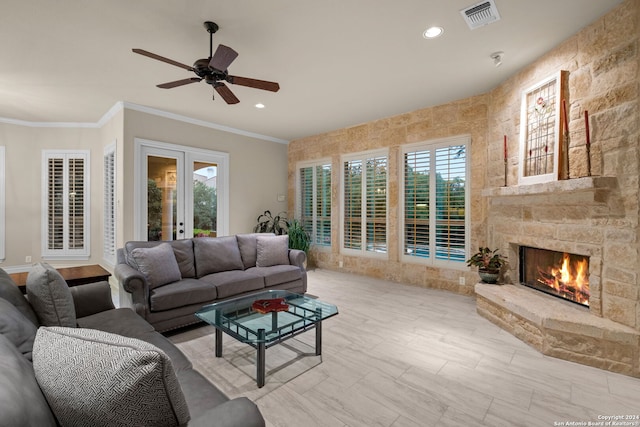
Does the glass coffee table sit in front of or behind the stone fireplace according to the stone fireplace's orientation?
in front

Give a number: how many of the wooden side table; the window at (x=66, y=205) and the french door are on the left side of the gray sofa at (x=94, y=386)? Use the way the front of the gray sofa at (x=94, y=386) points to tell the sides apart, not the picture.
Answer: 3

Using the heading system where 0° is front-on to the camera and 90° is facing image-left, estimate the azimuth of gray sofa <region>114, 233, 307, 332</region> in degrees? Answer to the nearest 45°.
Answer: approximately 315°

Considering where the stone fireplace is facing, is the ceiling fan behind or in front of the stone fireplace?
in front

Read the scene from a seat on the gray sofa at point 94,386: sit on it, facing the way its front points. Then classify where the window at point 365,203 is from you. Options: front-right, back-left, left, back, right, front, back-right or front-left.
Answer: front-left

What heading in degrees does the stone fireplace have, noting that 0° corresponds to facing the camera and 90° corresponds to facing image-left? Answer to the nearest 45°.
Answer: approximately 45°

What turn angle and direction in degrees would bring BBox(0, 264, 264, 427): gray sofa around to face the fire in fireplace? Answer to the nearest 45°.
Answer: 0° — it already faces it

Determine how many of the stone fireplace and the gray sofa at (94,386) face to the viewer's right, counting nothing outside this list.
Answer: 1

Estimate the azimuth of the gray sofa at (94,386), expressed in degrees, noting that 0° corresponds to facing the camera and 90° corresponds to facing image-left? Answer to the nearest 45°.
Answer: approximately 270°

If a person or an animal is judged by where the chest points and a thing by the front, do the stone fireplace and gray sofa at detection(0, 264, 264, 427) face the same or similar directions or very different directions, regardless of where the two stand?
very different directions

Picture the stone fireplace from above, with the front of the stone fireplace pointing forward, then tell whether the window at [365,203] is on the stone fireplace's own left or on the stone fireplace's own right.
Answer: on the stone fireplace's own right

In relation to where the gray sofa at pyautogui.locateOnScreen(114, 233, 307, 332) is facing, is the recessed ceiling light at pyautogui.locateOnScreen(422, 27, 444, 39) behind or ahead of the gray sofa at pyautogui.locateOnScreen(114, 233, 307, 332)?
ahead

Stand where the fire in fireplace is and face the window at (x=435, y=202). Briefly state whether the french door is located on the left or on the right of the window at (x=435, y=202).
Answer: left
